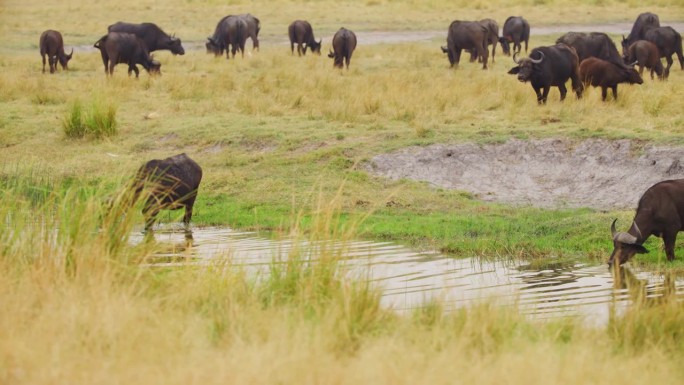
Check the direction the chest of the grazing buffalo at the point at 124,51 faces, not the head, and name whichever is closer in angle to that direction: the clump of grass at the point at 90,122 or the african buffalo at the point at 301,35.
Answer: the african buffalo

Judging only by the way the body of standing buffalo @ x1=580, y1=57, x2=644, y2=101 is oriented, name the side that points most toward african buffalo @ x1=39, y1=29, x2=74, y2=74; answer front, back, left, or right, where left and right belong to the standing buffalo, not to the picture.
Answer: back

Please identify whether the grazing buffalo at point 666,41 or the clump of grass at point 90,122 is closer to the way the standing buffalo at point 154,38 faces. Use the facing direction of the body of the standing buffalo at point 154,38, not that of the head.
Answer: the grazing buffalo

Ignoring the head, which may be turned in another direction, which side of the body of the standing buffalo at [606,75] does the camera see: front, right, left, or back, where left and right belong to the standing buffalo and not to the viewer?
right

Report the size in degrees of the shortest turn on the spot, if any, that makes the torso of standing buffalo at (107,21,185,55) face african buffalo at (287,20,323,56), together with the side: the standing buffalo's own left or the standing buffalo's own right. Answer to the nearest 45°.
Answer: approximately 45° to the standing buffalo's own left

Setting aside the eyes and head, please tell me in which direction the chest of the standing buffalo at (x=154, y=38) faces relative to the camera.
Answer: to the viewer's right

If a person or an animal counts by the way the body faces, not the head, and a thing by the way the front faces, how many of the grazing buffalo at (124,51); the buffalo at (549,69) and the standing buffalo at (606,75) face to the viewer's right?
2
